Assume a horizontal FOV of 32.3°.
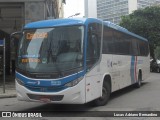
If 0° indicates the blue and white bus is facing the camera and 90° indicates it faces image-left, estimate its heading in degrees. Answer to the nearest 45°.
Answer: approximately 45°

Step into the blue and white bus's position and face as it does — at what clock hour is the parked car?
The parked car is roughly at 5 o'clock from the blue and white bus.

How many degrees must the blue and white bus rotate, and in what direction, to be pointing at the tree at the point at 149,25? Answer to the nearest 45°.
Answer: approximately 135° to its right
